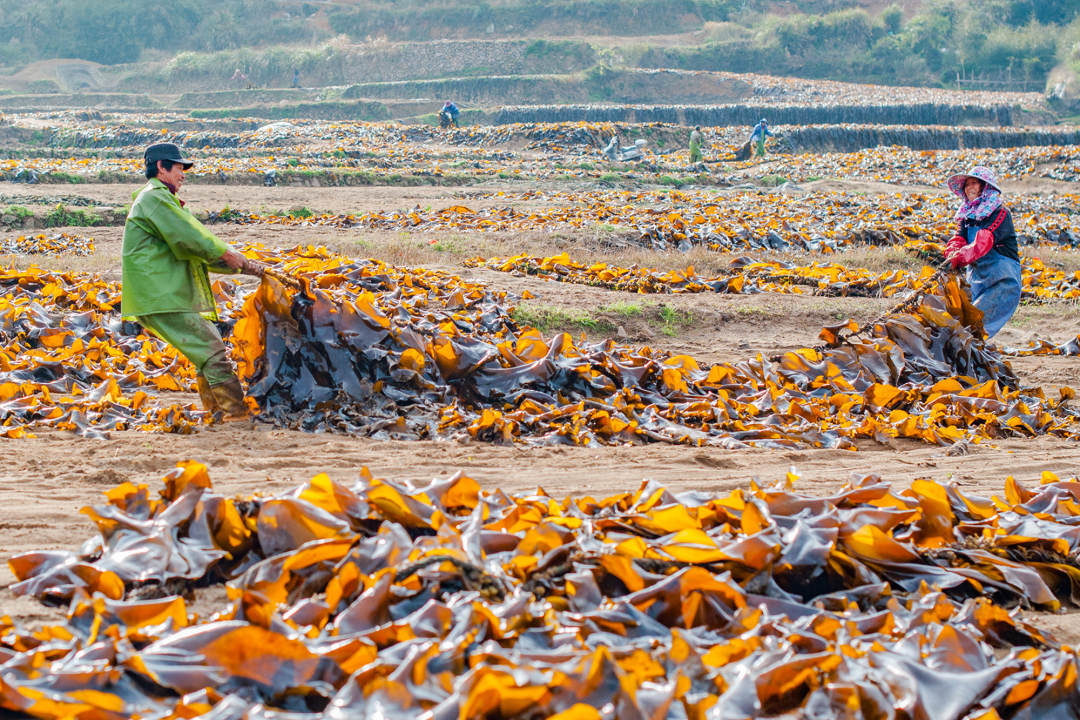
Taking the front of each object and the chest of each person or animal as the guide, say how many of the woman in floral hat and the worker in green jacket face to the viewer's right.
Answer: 1

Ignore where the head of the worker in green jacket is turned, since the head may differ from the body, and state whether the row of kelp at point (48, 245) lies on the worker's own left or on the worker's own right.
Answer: on the worker's own left

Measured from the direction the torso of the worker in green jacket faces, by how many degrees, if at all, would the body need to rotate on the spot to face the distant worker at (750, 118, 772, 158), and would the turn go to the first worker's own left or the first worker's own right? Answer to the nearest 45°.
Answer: approximately 45° to the first worker's own left

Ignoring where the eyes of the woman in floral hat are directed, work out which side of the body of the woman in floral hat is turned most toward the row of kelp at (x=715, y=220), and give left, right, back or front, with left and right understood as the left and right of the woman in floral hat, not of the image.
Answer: right

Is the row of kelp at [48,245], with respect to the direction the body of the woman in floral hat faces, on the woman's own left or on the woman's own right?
on the woman's own right

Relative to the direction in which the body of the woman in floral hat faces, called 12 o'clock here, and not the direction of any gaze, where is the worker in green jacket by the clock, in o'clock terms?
The worker in green jacket is roughly at 12 o'clock from the woman in floral hat.

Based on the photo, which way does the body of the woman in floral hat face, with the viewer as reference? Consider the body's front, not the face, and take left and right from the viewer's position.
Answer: facing the viewer and to the left of the viewer

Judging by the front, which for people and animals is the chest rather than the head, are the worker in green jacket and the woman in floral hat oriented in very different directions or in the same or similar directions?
very different directions

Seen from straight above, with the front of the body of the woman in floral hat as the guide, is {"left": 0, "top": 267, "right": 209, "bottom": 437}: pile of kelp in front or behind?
in front

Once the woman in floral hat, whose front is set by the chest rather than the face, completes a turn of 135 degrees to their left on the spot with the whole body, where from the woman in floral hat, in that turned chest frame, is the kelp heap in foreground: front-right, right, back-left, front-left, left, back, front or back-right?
right

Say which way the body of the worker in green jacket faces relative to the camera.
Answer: to the viewer's right

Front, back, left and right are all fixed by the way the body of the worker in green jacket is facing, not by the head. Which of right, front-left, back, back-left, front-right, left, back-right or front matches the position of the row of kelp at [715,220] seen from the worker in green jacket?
front-left

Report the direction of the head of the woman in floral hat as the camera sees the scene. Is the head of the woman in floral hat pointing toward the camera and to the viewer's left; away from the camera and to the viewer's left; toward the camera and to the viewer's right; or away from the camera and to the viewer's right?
toward the camera and to the viewer's left

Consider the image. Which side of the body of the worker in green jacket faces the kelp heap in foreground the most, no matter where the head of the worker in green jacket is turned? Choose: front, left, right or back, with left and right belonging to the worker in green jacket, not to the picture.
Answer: right
